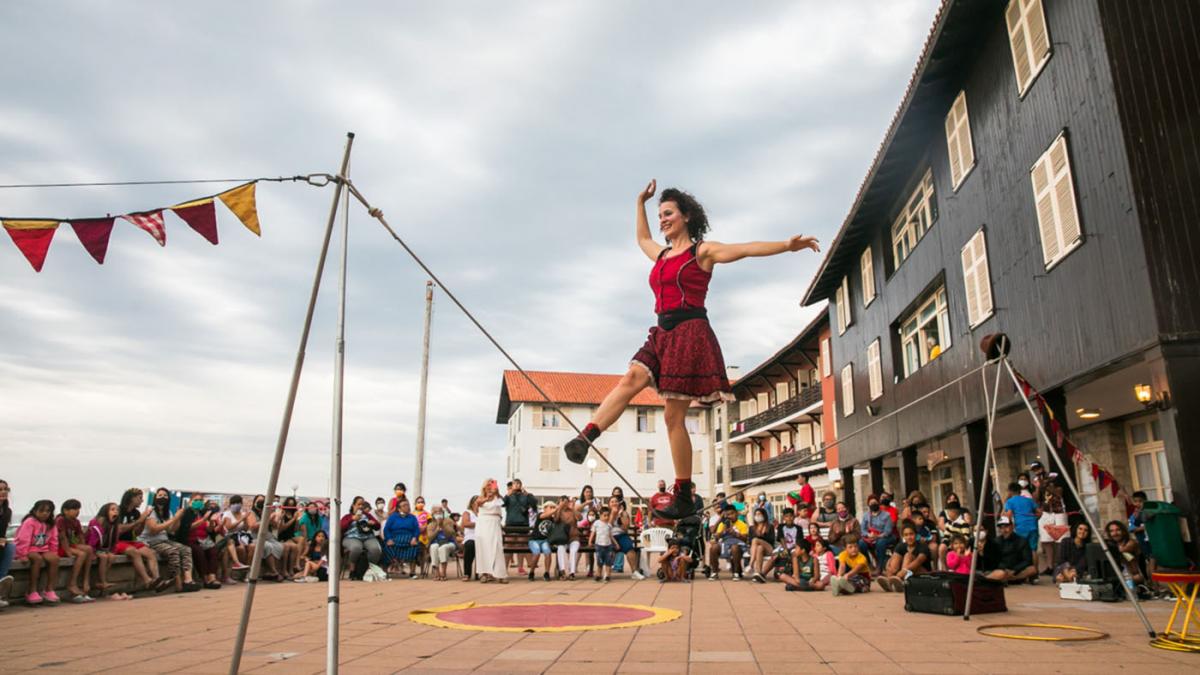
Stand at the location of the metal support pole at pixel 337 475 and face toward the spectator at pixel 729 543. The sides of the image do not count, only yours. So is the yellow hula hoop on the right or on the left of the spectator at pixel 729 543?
right

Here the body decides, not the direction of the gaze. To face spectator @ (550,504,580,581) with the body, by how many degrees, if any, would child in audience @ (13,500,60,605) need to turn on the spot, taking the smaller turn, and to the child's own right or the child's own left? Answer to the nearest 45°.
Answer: approximately 45° to the child's own left

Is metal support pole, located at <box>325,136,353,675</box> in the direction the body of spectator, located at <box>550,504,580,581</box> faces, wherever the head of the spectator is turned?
yes

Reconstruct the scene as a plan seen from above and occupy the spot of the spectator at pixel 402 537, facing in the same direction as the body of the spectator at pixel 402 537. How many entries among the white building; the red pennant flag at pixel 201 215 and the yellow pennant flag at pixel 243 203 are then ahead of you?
2

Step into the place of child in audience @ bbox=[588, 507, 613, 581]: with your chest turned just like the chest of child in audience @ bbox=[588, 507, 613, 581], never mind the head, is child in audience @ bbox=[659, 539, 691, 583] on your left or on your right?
on your left

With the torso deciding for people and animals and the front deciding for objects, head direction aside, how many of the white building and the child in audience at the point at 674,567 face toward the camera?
2

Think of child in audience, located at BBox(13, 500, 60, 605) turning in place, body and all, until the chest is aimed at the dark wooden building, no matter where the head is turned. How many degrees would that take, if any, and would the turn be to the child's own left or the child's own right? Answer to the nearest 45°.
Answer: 0° — they already face it

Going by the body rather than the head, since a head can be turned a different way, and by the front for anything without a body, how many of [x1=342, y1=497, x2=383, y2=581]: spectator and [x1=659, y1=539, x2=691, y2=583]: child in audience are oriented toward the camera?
2
